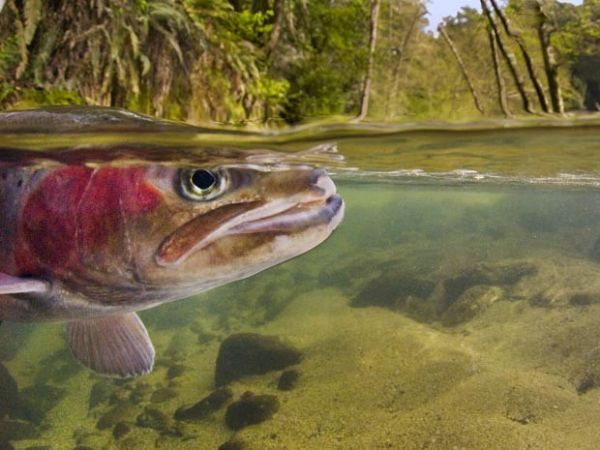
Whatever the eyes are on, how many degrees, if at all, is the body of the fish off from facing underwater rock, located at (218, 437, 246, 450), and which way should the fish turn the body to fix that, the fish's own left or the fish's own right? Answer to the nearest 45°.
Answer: approximately 90° to the fish's own left

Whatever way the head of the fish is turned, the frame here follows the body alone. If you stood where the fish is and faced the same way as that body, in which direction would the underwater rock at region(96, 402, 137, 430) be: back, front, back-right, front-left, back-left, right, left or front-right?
left

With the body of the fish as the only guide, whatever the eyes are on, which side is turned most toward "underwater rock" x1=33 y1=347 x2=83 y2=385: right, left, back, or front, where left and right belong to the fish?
left

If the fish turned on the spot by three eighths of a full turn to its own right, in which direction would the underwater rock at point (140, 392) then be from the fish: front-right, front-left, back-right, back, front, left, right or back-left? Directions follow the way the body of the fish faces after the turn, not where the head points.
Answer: back-right

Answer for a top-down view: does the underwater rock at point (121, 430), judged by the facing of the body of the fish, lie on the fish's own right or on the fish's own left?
on the fish's own left

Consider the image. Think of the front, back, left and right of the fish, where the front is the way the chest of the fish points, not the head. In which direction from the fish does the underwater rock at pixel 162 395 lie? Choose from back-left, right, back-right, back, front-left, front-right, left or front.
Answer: left

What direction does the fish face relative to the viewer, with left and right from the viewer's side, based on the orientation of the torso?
facing to the right of the viewer

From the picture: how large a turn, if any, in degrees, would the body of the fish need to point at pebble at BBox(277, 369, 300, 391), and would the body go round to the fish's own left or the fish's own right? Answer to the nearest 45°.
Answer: approximately 90° to the fish's own left

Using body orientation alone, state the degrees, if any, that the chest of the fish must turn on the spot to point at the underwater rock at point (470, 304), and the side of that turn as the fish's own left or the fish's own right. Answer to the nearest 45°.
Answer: approximately 45° to the fish's own left

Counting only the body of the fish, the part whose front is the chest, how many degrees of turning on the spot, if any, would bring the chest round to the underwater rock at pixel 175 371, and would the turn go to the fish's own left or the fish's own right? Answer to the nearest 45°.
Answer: approximately 90° to the fish's own left

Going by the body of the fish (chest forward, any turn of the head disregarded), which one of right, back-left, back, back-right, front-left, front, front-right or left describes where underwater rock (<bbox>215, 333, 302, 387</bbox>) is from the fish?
left

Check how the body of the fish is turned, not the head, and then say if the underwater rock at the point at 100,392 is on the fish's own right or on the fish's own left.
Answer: on the fish's own left
